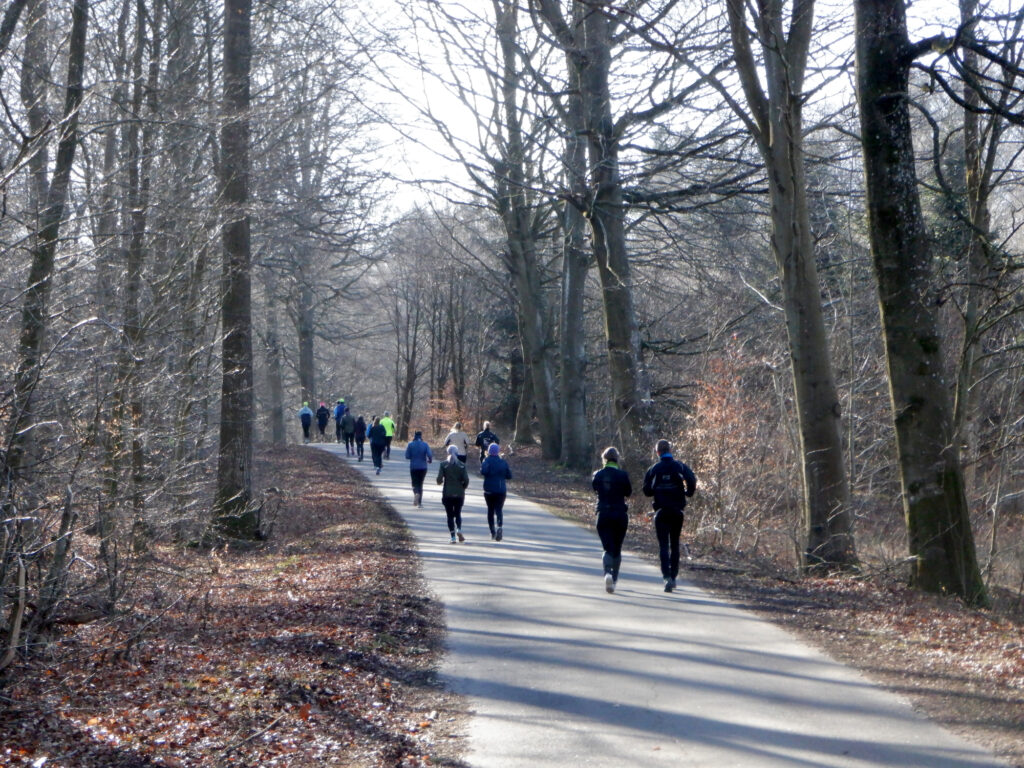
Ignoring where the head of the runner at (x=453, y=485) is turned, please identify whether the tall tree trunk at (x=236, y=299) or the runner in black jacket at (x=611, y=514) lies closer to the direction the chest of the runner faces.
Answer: the tall tree trunk

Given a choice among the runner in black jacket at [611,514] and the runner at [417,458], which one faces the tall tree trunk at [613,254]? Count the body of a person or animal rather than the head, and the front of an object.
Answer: the runner in black jacket

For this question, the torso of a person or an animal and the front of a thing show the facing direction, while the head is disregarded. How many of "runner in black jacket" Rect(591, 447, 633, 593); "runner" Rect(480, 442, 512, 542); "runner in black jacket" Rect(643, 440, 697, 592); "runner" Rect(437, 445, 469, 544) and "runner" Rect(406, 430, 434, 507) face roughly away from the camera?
5

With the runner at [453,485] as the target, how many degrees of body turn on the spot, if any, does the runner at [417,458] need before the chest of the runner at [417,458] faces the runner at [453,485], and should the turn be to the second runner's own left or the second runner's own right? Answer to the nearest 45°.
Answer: approximately 180°

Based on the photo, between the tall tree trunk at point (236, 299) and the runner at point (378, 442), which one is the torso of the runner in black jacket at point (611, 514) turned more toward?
the runner

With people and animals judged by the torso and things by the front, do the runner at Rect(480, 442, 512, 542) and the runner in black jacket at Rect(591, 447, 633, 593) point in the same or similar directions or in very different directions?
same or similar directions

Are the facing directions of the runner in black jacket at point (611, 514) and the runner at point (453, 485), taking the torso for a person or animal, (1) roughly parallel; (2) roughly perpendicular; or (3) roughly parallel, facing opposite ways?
roughly parallel

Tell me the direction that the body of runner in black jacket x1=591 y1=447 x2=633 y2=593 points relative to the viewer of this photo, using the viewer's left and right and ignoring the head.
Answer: facing away from the viewer

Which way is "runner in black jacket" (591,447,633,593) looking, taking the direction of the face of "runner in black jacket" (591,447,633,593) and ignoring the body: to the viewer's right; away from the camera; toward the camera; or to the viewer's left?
away from the camera

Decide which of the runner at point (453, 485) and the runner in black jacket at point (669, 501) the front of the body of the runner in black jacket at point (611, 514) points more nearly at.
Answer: the runner

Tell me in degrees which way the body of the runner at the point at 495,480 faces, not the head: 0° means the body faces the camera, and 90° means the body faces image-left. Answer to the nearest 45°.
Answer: approximately 180°

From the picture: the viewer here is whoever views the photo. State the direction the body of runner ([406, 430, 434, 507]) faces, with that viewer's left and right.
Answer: facing away from the viewer

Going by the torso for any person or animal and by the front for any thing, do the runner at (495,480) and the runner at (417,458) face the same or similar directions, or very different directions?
same or similar directions

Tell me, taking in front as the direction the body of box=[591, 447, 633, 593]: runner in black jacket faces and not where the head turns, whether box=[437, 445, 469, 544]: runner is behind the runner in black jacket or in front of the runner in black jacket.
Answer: in front

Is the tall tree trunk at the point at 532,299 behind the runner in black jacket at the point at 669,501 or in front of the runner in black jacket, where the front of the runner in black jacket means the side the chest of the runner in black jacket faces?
in front

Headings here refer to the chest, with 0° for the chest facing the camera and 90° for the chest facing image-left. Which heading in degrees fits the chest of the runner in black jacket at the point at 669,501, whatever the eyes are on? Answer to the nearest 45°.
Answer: approximately 180°
